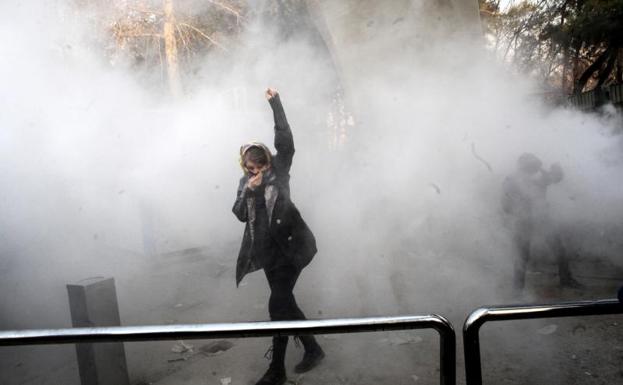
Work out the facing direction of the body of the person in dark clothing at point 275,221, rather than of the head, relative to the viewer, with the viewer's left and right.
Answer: facing the viewer and to the left of the viewer

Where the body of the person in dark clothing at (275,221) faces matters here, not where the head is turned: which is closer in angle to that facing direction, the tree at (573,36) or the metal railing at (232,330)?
the metal railing

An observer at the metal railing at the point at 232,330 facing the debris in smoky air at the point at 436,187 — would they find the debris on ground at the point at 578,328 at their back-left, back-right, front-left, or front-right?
front-right

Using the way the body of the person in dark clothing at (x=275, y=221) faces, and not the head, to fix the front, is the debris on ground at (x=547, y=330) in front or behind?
behind

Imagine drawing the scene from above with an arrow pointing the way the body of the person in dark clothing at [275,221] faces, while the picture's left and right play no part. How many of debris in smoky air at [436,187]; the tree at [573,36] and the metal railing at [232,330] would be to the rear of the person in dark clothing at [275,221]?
2

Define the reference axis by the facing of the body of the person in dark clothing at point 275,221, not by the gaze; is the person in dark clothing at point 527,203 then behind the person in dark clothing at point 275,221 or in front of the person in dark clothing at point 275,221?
behind
